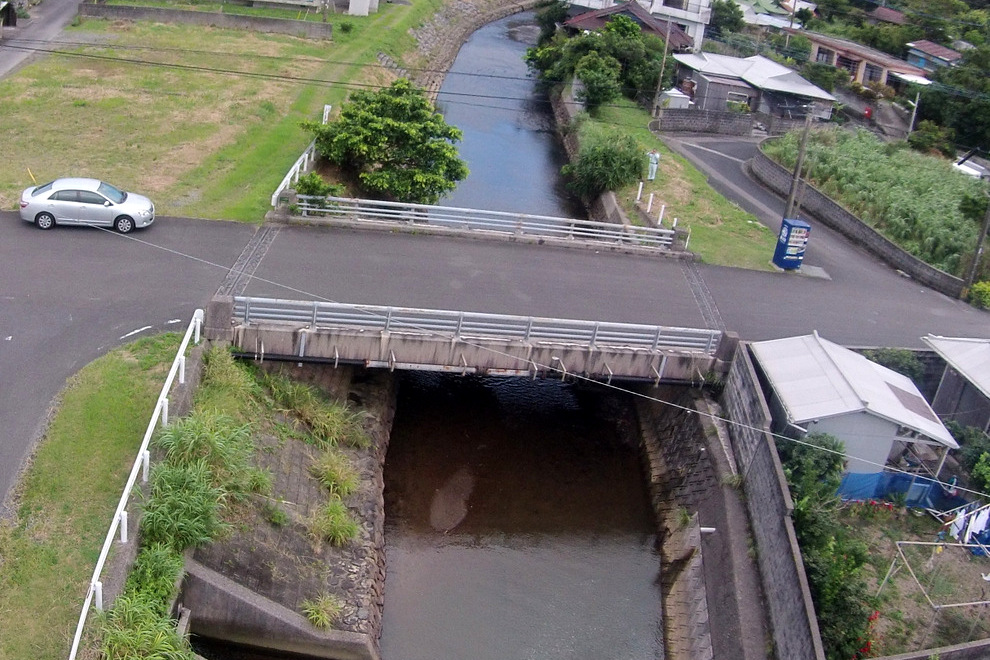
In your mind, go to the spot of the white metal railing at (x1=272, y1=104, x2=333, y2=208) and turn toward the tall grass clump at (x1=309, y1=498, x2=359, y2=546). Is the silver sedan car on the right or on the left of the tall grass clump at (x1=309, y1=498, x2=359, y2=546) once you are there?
right

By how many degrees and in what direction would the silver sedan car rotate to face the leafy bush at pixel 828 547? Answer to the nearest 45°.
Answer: approximately 45° to its right

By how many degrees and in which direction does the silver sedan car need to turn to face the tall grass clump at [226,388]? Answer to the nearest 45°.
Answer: approximately 90° to its right

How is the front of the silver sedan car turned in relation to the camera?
facing to the right of the viewer

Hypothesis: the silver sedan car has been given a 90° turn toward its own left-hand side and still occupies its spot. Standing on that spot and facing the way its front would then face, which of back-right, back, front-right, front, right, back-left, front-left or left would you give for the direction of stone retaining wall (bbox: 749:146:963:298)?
right

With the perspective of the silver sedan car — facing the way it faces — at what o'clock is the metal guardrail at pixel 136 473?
The metal guardrail is roughly at 3 o'clock from the silver sedan car.

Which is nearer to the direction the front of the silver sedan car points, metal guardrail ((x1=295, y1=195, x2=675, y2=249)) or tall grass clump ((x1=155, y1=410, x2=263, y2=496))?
the metal guardrail

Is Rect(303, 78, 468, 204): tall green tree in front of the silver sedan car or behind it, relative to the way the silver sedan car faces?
in front

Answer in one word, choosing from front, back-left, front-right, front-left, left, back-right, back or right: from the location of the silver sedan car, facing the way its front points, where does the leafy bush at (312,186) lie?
front

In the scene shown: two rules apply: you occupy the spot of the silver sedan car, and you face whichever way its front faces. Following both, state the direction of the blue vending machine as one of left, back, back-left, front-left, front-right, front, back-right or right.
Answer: front

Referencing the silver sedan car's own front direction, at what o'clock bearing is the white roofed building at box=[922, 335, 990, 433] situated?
The white roofed building is roughly at 1 o'clock from the silver sedan car.

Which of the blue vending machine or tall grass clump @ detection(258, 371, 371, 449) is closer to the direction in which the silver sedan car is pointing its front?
the blue vending machine

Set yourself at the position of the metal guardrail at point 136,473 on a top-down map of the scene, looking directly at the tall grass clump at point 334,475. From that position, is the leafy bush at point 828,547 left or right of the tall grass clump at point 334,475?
right

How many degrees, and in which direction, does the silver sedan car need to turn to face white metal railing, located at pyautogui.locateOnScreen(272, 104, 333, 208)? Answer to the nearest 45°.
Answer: approximately 45° to its left

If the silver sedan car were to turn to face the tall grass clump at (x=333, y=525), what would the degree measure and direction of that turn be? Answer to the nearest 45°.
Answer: approximately 90° to its right

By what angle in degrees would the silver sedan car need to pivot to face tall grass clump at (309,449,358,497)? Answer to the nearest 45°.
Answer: approximately 45° to its right

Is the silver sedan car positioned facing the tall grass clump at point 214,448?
no

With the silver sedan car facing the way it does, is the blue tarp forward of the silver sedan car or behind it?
forward
